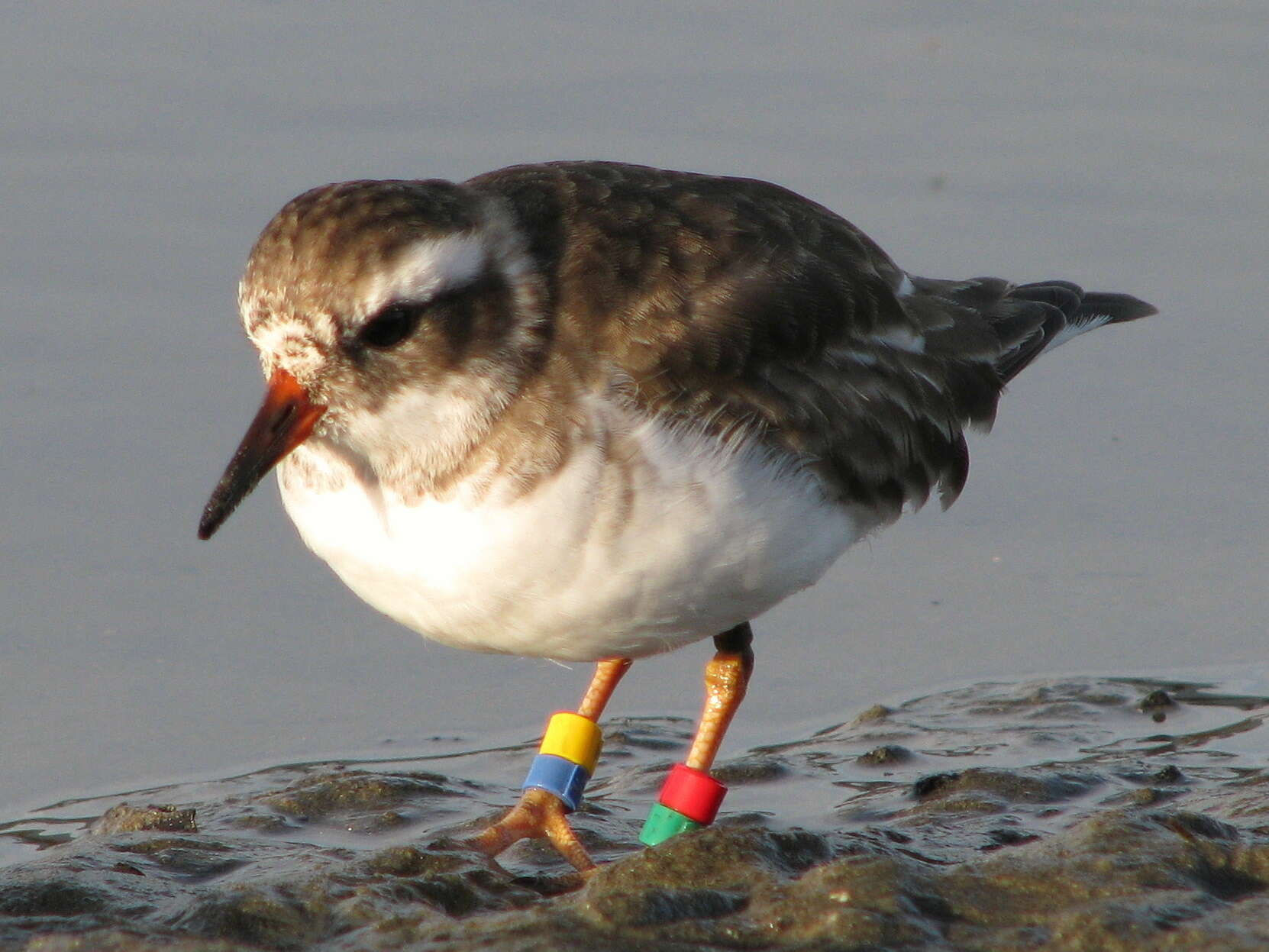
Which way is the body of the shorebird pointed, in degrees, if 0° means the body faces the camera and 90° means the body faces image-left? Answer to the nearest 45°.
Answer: approximately 45°
